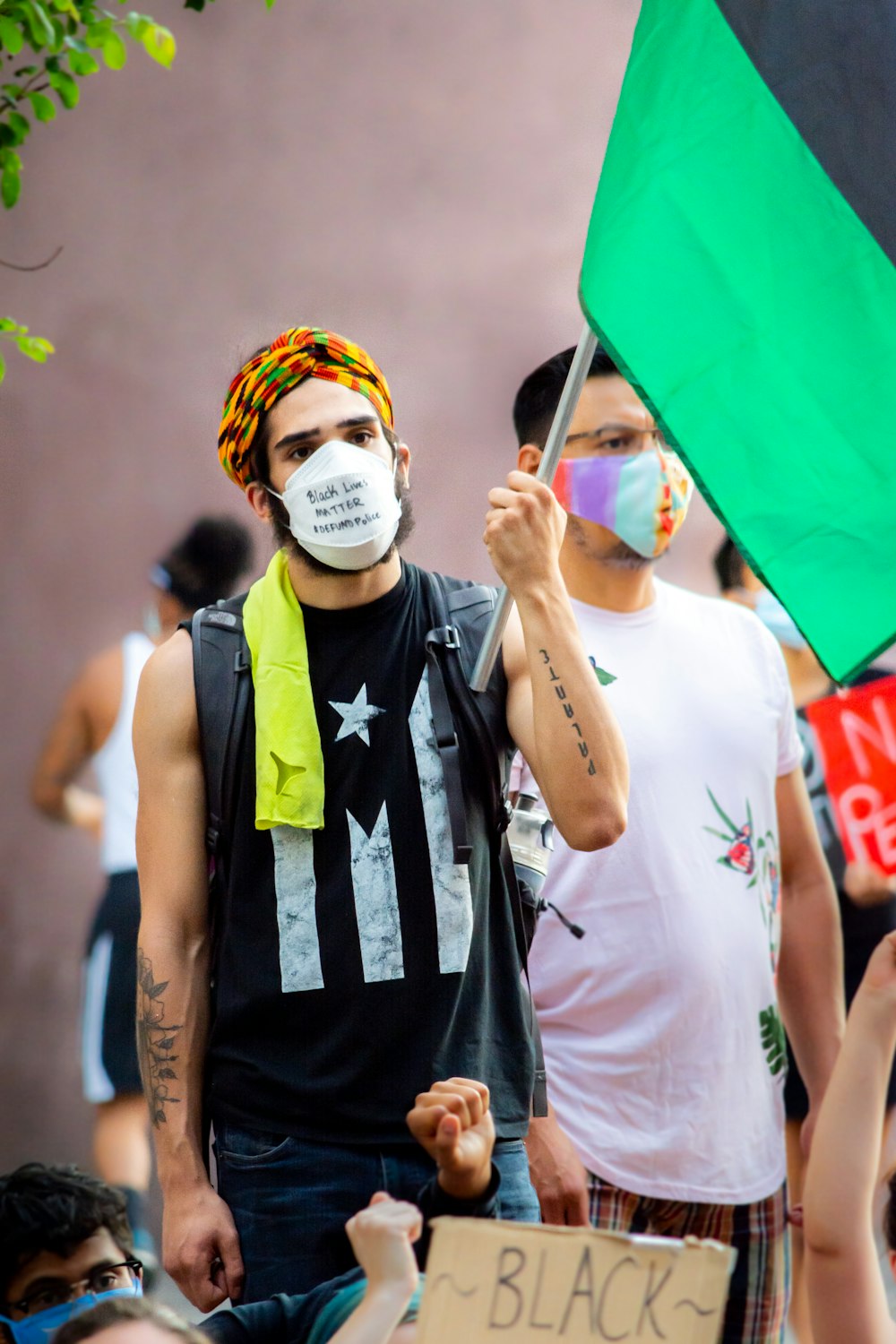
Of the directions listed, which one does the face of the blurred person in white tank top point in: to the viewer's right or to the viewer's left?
to the viewer's left

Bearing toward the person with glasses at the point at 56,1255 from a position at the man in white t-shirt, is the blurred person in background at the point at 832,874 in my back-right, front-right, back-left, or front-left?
back-right

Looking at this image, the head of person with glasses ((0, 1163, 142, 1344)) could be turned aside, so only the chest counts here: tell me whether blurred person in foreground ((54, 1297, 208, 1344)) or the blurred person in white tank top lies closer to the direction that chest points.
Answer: the blurred person in foreground

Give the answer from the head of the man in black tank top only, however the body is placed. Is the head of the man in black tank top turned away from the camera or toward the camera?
toward the camera

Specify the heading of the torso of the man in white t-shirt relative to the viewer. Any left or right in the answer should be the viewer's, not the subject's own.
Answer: facing the viewer and to the right of the viewer

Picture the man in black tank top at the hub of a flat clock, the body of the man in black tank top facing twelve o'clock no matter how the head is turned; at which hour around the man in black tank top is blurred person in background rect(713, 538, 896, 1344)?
The blurred person in background is roughly at 7 o'clock from the man in black tank top.

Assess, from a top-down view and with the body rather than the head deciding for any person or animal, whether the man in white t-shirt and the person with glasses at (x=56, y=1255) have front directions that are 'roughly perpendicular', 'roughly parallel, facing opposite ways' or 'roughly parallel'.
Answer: roughly parallel

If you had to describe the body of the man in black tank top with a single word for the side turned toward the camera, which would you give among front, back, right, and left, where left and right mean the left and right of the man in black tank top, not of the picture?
front

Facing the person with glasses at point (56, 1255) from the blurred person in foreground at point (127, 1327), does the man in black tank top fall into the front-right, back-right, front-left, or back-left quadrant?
front-right

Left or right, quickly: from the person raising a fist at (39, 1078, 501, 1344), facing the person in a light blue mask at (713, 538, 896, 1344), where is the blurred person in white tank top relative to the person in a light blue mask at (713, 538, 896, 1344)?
left

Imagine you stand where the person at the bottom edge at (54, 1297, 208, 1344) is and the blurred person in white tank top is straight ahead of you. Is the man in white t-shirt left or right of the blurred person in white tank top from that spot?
right

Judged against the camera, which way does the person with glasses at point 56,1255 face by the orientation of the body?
toward the camera

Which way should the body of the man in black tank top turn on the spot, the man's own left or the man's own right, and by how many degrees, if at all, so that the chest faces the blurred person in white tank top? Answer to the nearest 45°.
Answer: approximately 180°
